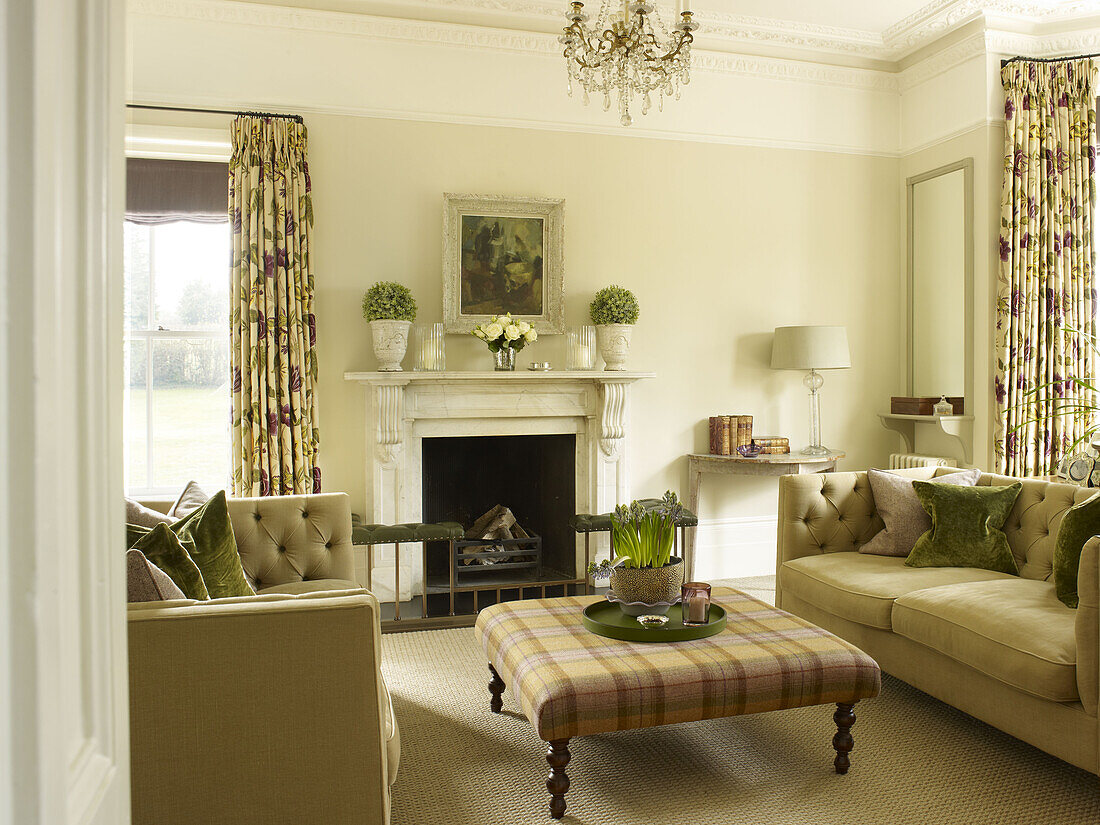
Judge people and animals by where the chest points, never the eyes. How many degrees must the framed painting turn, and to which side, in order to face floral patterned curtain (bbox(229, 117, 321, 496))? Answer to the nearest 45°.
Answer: approximately 90° to its right

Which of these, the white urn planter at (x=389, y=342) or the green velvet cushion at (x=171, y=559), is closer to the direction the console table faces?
the green velvet cushion

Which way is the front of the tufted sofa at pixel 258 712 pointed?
to the viewer's right

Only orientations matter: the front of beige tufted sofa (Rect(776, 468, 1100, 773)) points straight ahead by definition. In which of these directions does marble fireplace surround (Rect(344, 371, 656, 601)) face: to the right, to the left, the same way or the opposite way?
to the left

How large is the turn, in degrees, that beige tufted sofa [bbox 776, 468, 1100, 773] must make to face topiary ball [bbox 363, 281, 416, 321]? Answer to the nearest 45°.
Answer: approximately 45° to its right

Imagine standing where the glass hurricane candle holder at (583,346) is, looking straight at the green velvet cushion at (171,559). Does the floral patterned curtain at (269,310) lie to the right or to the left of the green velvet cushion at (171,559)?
right

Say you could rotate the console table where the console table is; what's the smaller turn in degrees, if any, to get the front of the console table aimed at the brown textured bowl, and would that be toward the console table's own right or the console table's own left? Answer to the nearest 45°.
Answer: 0° — it already faces it
